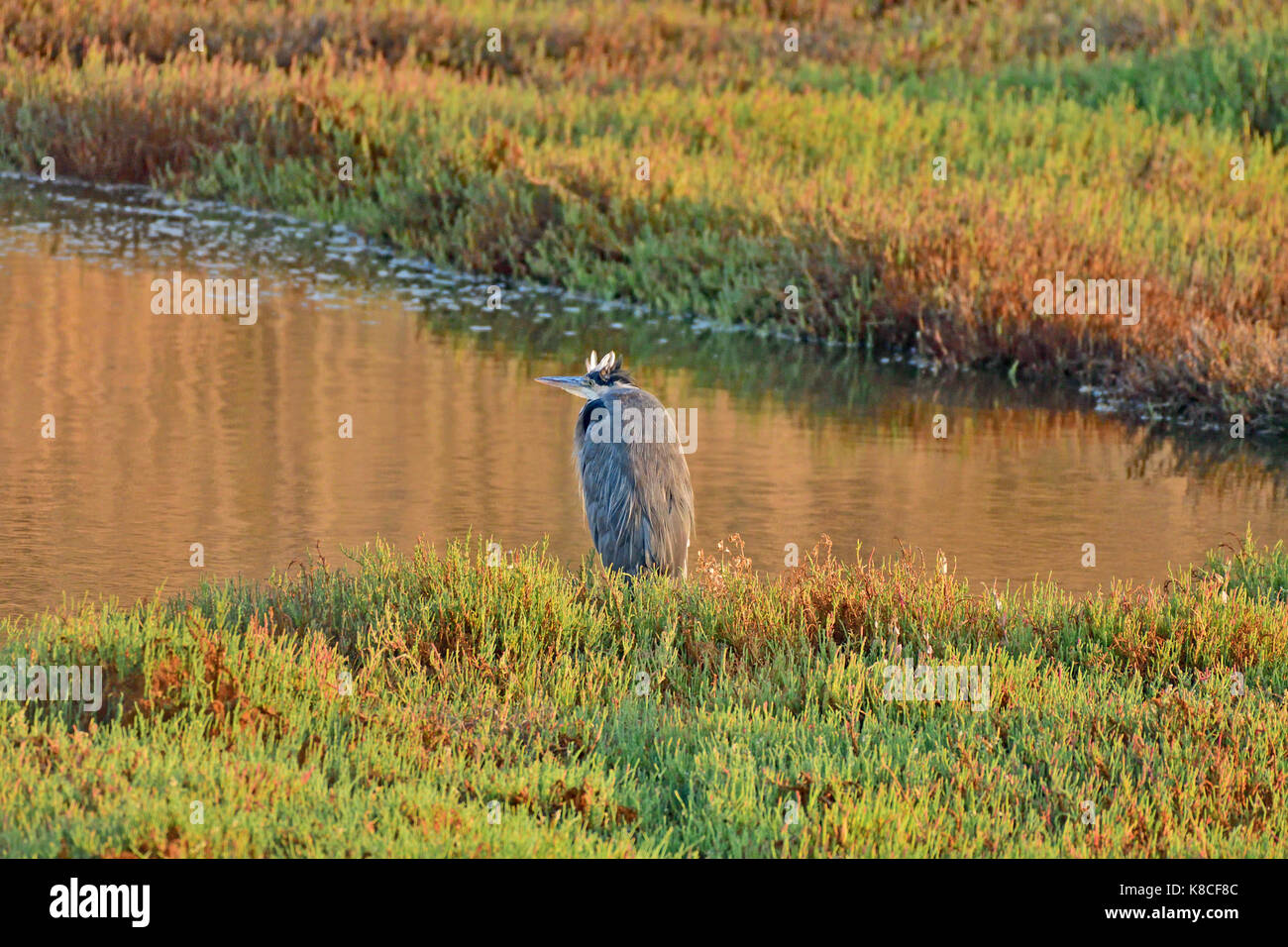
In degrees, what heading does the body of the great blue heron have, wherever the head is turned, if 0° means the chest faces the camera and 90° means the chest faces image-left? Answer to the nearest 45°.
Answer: approximately 135°
